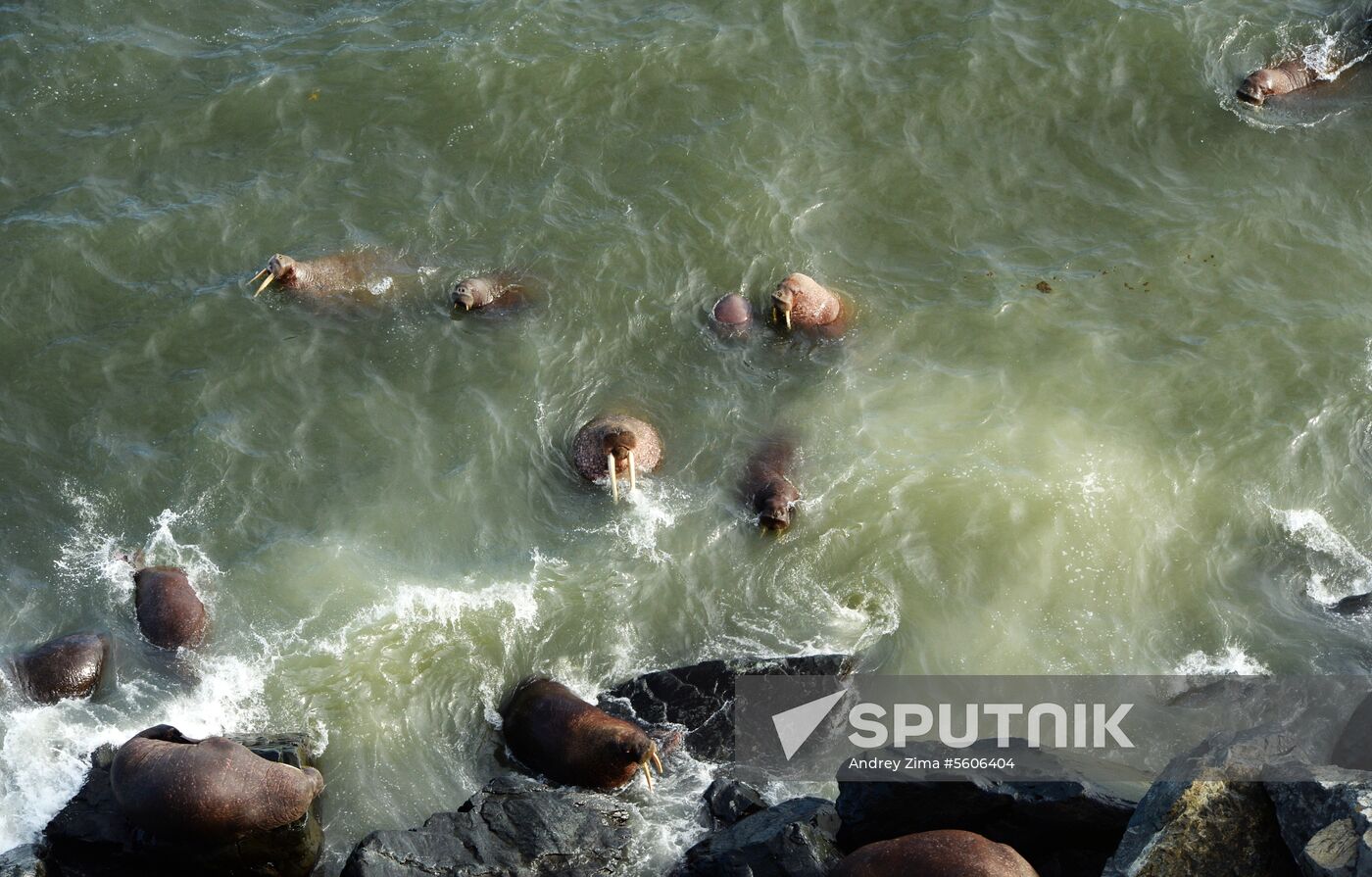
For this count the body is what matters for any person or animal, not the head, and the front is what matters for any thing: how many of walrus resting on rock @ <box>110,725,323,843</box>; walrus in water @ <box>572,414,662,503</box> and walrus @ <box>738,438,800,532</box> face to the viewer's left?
0

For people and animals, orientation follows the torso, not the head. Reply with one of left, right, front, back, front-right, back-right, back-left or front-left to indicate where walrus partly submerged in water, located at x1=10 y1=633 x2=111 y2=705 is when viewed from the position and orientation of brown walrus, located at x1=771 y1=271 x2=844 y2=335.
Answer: front

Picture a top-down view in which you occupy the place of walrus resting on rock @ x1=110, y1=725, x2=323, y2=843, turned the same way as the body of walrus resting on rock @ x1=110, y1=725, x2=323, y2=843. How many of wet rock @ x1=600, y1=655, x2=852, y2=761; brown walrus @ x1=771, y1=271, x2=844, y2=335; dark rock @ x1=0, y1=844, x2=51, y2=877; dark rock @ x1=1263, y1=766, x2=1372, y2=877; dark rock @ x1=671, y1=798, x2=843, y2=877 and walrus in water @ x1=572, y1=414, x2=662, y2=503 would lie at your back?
1

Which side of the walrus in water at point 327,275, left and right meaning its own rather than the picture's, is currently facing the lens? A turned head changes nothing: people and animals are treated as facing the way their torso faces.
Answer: left

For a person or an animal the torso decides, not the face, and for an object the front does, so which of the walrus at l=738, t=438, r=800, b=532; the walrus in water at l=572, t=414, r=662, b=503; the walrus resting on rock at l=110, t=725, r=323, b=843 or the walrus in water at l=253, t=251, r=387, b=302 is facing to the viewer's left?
the walrus in water at l=253, t=251, r=387, b=302

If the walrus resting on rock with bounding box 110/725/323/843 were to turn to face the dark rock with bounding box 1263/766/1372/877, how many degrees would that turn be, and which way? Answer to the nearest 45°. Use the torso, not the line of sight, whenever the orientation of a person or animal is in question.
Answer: approximately 45° to its right

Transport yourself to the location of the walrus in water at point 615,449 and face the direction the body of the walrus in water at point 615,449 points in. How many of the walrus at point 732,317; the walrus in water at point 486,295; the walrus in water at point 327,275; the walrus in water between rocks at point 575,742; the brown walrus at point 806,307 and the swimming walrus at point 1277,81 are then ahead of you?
1

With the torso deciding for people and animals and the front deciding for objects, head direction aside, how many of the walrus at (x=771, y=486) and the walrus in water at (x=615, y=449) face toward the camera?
2

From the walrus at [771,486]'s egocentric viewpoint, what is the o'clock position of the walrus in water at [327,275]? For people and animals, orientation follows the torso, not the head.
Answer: The walrus in water is roughly at 4 o'clock from the walrus.

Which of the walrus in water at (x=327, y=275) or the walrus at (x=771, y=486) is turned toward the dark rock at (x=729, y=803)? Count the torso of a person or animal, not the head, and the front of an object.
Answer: the walrus

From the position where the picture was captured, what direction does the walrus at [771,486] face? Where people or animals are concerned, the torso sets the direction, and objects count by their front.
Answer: facing the viewer

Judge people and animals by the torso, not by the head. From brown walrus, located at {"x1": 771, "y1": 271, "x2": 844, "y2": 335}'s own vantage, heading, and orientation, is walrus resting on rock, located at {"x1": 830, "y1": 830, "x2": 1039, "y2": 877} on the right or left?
on its left

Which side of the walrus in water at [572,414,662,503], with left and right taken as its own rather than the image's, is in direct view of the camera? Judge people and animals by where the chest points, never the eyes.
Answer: front

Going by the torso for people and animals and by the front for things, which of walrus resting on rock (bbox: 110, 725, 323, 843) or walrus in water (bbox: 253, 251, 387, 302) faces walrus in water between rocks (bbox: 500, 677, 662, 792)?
walrus resting on rock (bbox: 110, 725, 323, 843)

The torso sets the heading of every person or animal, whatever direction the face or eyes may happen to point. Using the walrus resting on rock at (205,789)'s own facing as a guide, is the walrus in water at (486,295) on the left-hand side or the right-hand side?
on its left

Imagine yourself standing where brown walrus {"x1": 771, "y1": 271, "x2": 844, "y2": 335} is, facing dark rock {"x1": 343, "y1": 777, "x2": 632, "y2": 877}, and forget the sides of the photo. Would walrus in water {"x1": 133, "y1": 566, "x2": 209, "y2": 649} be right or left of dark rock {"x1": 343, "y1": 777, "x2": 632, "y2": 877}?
right

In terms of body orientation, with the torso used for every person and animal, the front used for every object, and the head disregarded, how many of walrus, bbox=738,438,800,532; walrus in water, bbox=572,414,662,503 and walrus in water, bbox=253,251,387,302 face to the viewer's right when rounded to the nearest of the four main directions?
0

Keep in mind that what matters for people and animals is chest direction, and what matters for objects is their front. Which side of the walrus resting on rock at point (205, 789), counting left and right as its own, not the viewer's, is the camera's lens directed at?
right
